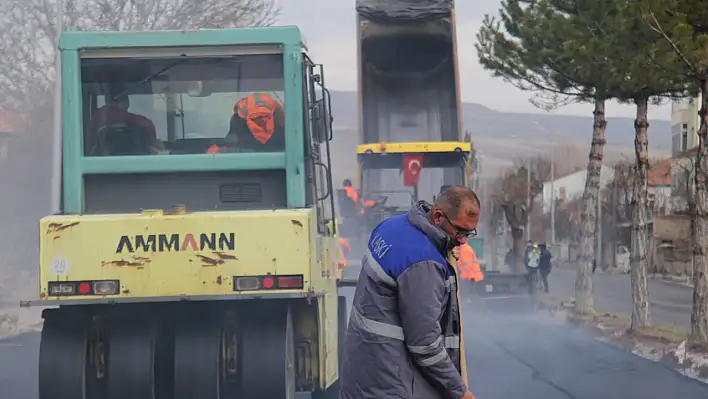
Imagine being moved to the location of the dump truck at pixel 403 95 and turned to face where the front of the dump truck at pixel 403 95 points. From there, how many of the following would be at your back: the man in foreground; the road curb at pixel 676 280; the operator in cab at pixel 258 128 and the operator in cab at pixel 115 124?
3

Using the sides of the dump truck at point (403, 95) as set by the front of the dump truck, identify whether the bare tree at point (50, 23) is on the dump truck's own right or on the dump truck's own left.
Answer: on the dump truck's own left

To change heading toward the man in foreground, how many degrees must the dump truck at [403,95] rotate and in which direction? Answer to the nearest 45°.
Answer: approximately 180°

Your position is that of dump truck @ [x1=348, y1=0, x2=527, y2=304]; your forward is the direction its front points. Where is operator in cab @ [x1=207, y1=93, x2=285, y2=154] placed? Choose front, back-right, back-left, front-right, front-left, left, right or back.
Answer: back

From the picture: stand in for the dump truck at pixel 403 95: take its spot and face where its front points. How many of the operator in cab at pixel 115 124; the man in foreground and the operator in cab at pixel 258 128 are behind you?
3

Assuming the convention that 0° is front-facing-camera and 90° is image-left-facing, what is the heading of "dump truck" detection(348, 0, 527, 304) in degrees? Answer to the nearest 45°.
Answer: approximately 180°

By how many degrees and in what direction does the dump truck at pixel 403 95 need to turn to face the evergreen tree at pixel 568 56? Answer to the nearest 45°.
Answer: approximately 90° to its right

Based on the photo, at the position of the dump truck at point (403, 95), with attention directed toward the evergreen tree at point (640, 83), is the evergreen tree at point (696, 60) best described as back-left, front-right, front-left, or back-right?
front-right

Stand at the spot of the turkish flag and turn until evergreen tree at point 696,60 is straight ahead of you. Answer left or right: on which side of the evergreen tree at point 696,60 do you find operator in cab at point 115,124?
right
